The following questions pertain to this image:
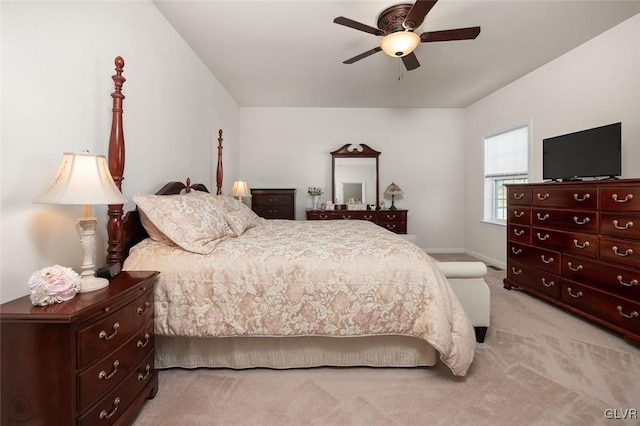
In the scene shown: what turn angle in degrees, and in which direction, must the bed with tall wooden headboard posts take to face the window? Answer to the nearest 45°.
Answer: approximately 45° to its left

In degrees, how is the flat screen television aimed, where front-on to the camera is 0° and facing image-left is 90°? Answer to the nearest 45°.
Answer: approximately 45°

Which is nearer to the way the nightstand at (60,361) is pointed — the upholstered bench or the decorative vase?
the upholstered bench

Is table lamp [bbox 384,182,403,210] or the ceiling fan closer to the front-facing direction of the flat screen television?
the ceiling fan

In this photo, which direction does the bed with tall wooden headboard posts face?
to the viewer's right

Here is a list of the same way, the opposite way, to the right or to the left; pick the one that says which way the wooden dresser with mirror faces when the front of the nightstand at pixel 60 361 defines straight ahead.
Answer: to the right

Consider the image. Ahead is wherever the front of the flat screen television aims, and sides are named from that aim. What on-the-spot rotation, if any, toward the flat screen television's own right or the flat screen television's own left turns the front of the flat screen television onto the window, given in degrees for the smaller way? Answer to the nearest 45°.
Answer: approximately 90° to the flat screen television's own right

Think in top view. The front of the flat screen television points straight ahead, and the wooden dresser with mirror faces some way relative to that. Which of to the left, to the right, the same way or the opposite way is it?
to the left

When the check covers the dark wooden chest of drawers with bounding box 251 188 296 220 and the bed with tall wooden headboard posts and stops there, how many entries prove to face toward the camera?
1

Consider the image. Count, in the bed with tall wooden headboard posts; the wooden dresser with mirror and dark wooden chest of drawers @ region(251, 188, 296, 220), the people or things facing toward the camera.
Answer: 2

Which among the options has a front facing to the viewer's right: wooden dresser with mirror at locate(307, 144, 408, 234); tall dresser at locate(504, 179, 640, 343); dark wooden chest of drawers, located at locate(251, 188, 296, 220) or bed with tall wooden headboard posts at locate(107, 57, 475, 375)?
the bed with tall wooden headboard posts
